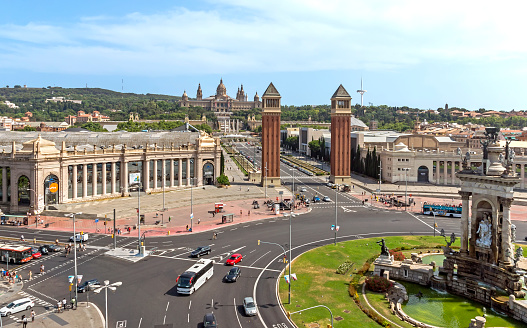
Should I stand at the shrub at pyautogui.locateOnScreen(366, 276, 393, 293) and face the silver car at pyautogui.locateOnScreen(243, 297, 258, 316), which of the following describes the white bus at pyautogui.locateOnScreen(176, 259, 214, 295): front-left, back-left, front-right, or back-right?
front-right

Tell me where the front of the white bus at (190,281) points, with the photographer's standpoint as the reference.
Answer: facing the viewer and to the left of the viewer

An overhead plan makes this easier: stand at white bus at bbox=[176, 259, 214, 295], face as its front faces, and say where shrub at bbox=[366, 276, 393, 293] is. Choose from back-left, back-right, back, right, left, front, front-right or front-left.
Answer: back-left

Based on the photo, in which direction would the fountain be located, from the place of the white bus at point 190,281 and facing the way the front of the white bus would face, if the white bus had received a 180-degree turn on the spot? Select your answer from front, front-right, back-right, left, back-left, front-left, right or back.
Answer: front-right

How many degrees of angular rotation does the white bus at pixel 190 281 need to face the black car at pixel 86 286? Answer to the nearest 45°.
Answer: approximately 45° to its right

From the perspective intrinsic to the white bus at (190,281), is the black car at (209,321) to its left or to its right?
on its left

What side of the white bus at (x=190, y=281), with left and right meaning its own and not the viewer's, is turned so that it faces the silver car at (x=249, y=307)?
left
